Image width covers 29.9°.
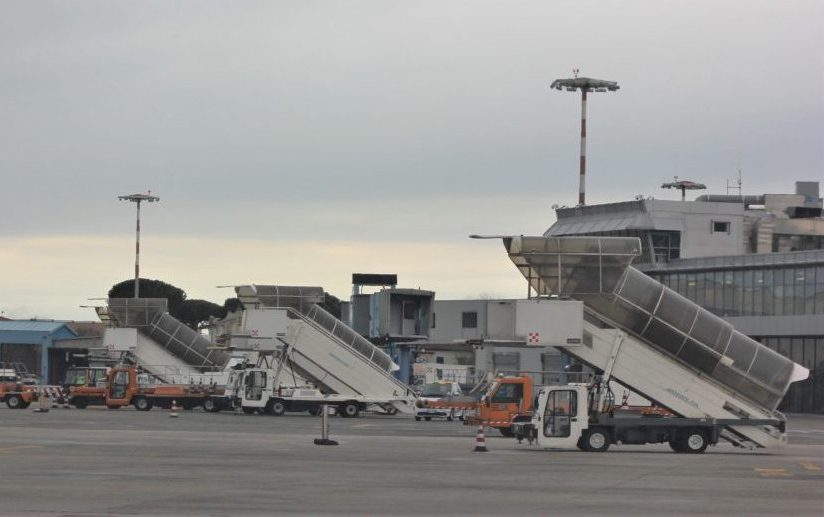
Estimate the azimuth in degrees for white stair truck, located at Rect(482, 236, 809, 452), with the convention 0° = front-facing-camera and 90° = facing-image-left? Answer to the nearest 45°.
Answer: approximately 90°
